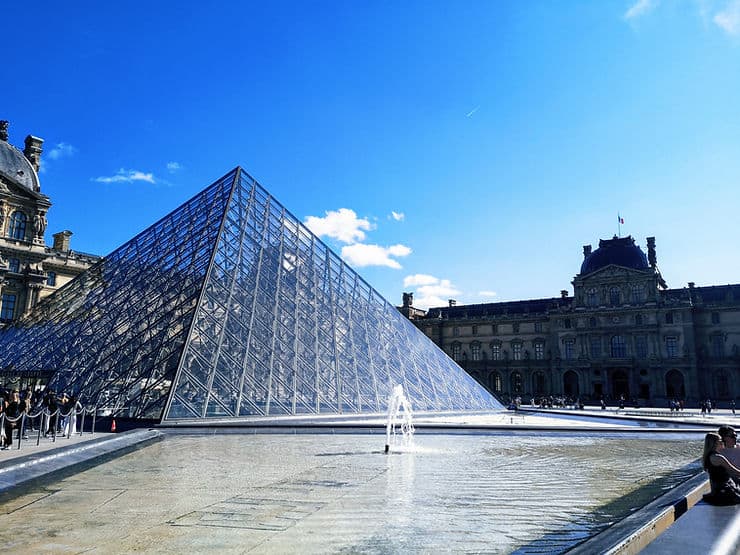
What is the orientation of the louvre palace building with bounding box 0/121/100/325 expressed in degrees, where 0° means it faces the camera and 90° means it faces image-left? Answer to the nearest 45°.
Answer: approximately 315°

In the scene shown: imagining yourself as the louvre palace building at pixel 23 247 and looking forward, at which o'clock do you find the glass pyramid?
The glass pyramid is roughly at 1 o'clock from the louvre palace building.

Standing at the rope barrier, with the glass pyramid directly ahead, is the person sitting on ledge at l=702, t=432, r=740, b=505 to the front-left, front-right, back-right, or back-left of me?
back-right

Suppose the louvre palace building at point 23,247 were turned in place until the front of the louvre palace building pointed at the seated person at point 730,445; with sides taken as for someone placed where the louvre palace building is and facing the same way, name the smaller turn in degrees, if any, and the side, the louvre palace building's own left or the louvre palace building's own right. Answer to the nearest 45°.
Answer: approximately 45° to the louvre palace building's own right
